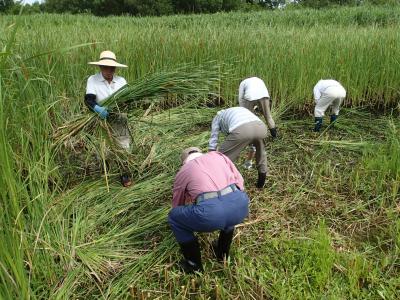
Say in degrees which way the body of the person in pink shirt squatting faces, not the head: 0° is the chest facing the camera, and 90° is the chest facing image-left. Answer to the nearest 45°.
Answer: approximately 135°

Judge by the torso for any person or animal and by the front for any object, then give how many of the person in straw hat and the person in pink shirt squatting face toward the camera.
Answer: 1

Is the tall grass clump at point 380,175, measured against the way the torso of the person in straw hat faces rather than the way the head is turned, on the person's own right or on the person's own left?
on the person's own left

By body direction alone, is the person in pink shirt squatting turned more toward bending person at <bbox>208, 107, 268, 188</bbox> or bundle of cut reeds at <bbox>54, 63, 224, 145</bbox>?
the bundle of cut reeds

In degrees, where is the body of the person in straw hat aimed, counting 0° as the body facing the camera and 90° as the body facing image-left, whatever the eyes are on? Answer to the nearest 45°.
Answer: approximately 0°

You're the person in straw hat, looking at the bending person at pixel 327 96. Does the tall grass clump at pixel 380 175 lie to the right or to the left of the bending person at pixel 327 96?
right

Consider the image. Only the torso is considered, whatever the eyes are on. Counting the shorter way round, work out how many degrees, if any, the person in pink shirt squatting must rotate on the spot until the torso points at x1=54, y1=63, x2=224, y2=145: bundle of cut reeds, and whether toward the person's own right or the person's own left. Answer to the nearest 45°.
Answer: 0° — they already face it

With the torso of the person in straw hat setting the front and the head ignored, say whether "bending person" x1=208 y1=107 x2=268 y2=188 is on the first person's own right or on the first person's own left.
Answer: on the first person's own left
